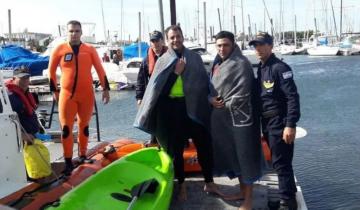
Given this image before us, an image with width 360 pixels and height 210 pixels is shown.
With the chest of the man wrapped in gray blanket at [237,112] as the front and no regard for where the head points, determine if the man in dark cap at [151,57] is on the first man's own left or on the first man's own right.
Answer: on the first man's own right

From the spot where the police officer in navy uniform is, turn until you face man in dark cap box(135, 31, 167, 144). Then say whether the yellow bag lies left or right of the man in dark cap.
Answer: left

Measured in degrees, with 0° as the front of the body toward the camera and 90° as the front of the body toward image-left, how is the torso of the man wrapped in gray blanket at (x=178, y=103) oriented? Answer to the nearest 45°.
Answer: approximately 0°

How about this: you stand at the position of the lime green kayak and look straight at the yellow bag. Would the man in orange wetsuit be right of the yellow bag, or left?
right

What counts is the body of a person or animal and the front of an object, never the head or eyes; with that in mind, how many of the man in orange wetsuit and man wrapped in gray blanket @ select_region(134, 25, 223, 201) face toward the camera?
2

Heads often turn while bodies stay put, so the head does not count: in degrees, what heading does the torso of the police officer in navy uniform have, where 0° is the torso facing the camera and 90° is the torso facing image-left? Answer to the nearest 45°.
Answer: approximately 45°

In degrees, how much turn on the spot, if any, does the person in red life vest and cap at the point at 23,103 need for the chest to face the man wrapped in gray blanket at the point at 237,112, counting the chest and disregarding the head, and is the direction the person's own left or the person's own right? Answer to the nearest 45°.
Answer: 0° — they already face them
